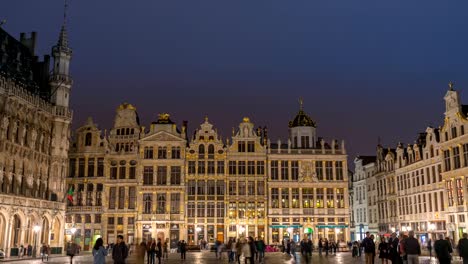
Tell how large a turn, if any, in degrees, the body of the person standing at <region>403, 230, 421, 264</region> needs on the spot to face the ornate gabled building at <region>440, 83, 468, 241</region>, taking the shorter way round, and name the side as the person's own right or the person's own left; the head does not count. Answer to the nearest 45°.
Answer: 0° — they already face it

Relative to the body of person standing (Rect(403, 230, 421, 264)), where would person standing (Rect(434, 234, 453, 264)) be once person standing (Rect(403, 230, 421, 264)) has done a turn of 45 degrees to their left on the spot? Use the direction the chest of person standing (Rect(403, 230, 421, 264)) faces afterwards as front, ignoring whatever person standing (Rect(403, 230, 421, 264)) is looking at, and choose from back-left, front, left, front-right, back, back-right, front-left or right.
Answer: back

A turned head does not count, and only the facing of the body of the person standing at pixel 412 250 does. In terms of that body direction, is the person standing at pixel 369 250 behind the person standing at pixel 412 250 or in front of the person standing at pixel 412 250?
in front

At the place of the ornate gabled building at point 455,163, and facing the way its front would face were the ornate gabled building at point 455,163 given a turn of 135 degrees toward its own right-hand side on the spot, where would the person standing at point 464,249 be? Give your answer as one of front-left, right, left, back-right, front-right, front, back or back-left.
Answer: back

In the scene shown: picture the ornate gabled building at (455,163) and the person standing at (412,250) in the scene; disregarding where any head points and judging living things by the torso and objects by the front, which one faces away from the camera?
the person standing

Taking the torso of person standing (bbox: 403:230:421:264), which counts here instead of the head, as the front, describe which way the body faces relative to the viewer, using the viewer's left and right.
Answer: facing away from the viewer

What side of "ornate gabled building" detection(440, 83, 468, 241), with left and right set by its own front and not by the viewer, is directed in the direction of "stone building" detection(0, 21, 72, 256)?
front

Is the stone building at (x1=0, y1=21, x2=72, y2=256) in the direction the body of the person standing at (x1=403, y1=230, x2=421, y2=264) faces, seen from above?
no

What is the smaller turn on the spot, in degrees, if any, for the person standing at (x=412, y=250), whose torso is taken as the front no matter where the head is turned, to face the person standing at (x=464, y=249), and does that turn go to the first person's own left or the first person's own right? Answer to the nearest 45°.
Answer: approximately 135° to the first person's own right

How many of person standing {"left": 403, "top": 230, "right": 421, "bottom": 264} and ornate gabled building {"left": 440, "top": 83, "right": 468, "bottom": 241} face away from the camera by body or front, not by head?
1

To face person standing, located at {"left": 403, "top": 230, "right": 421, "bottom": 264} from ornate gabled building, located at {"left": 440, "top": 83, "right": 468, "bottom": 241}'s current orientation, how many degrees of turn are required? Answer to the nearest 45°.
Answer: approximately 45° to its left

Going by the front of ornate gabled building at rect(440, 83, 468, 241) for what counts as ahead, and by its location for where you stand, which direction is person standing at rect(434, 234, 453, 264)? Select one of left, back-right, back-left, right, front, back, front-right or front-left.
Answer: front-left

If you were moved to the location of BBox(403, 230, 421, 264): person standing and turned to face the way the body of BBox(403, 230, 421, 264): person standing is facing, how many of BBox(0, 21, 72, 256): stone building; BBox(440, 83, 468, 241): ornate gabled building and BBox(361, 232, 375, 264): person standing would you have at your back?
0
